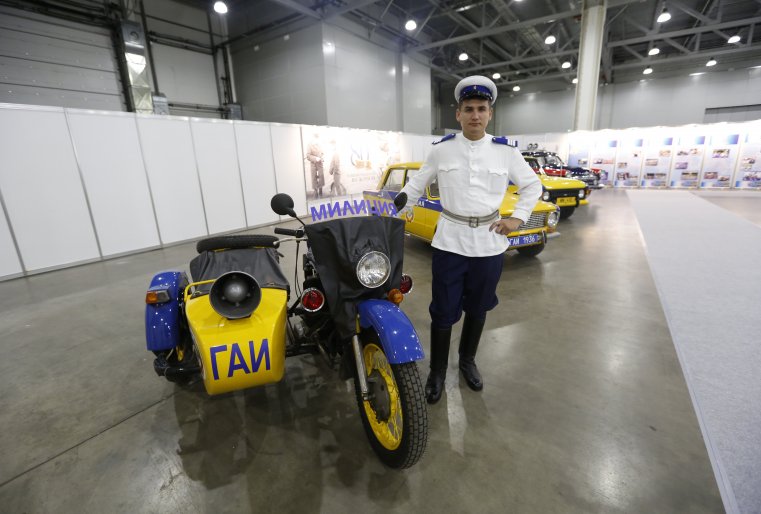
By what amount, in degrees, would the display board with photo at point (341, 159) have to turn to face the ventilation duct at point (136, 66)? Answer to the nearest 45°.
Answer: approximately 135° to its right

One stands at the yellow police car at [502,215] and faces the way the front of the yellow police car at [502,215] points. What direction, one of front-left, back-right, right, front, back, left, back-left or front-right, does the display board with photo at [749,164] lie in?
left

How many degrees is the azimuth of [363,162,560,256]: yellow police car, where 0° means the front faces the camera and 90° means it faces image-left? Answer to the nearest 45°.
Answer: approximately 315°

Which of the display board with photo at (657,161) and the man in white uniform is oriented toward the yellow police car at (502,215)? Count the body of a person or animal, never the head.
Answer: the display board with photo

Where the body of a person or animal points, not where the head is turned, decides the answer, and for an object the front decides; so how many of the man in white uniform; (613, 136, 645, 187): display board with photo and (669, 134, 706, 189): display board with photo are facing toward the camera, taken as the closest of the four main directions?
3

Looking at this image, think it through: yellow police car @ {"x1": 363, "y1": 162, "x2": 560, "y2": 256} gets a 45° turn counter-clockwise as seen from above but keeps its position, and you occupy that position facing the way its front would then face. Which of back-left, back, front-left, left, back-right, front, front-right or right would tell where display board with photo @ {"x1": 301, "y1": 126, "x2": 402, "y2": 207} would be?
back-left

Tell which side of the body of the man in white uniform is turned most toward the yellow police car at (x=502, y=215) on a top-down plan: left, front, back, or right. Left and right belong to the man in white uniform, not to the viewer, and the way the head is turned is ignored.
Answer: back

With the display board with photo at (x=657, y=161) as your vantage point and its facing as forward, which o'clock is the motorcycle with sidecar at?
The motorcycle with sidecar is roughly at 12 o'clock from the display board with photo.

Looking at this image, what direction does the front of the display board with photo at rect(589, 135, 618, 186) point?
toward the camera

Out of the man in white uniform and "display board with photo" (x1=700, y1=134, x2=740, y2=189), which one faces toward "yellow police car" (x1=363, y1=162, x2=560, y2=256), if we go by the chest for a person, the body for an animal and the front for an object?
the display board with photo

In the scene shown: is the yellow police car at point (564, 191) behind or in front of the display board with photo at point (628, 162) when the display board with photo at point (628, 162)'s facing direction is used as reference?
in front

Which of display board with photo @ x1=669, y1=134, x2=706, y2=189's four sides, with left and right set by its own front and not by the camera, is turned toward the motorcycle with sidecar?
front

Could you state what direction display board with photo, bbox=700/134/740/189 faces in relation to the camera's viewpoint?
facing the viewer

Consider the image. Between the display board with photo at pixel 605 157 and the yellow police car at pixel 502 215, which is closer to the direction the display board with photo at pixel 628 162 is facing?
the yellow police car

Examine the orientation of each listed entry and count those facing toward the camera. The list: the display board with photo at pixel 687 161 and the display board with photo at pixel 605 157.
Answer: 2
